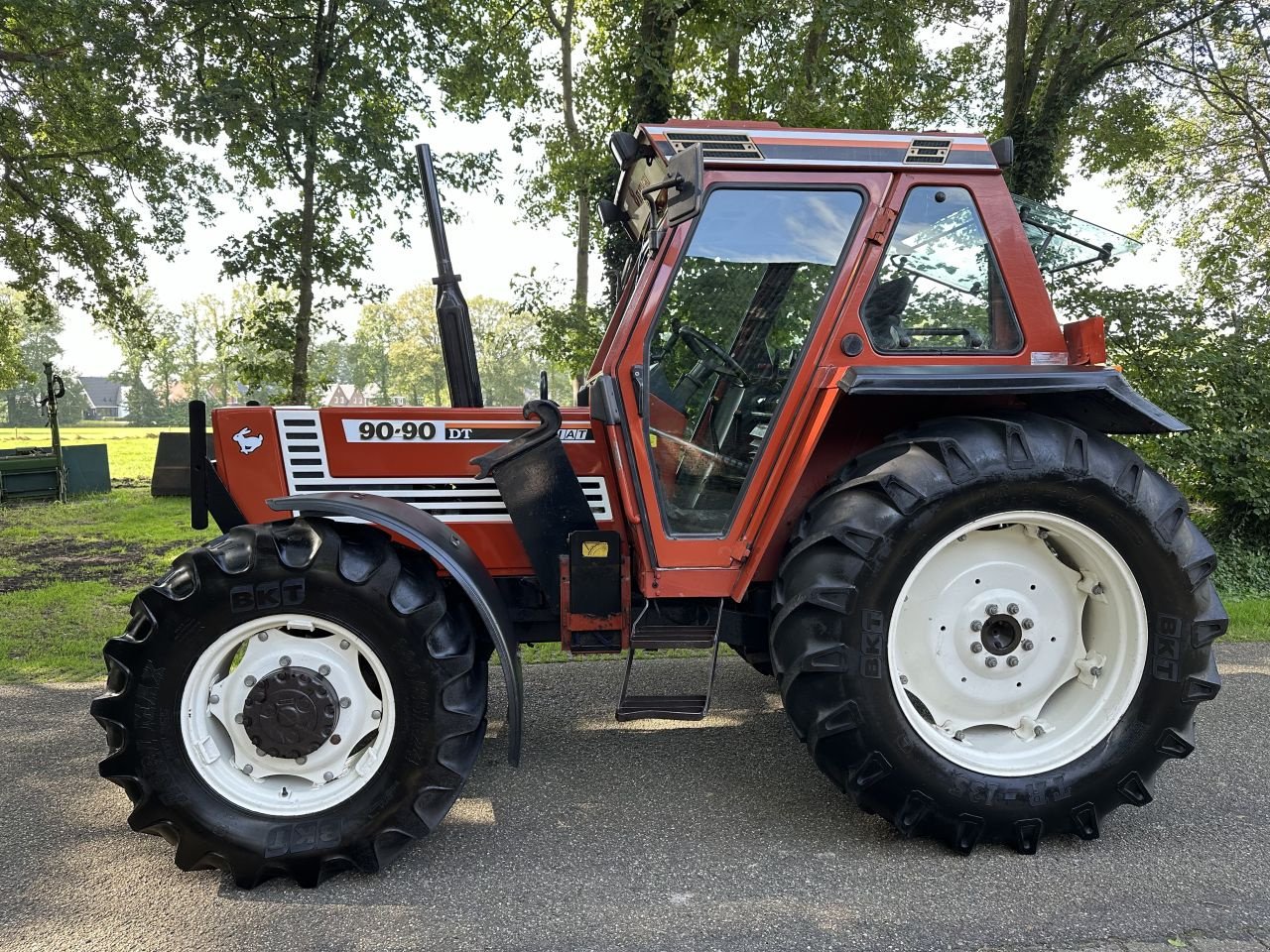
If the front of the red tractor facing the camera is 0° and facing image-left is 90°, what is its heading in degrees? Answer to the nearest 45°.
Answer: approximately 90°

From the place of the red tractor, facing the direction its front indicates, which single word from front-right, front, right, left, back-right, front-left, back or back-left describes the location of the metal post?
front-right

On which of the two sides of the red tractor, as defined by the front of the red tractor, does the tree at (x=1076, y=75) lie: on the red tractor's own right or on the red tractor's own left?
on the red tractor's own right

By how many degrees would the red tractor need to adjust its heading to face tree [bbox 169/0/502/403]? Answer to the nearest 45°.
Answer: approximately 45° to its right

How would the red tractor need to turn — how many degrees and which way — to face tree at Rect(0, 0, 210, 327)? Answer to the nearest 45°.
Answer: approximately 45° to its right
